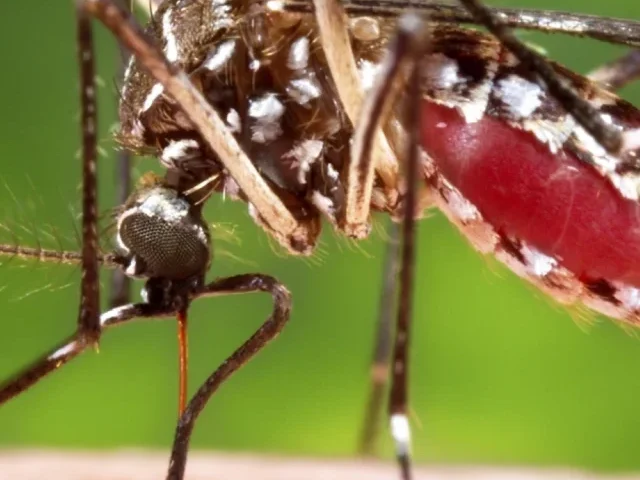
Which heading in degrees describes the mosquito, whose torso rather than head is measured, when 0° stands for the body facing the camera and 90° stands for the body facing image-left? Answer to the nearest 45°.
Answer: approximately 90°
